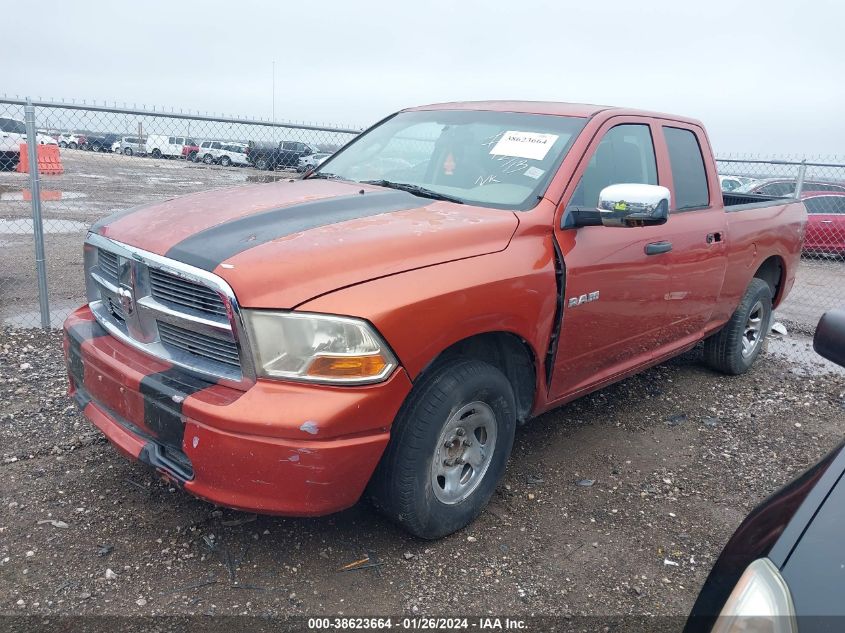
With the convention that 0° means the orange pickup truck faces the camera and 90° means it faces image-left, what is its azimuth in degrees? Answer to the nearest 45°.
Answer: approximately 45°

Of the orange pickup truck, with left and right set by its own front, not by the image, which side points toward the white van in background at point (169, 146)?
right

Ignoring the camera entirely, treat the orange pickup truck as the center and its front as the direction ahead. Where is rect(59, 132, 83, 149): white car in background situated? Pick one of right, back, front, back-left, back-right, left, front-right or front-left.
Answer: right

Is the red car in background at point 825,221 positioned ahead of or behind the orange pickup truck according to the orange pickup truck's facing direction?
behind
